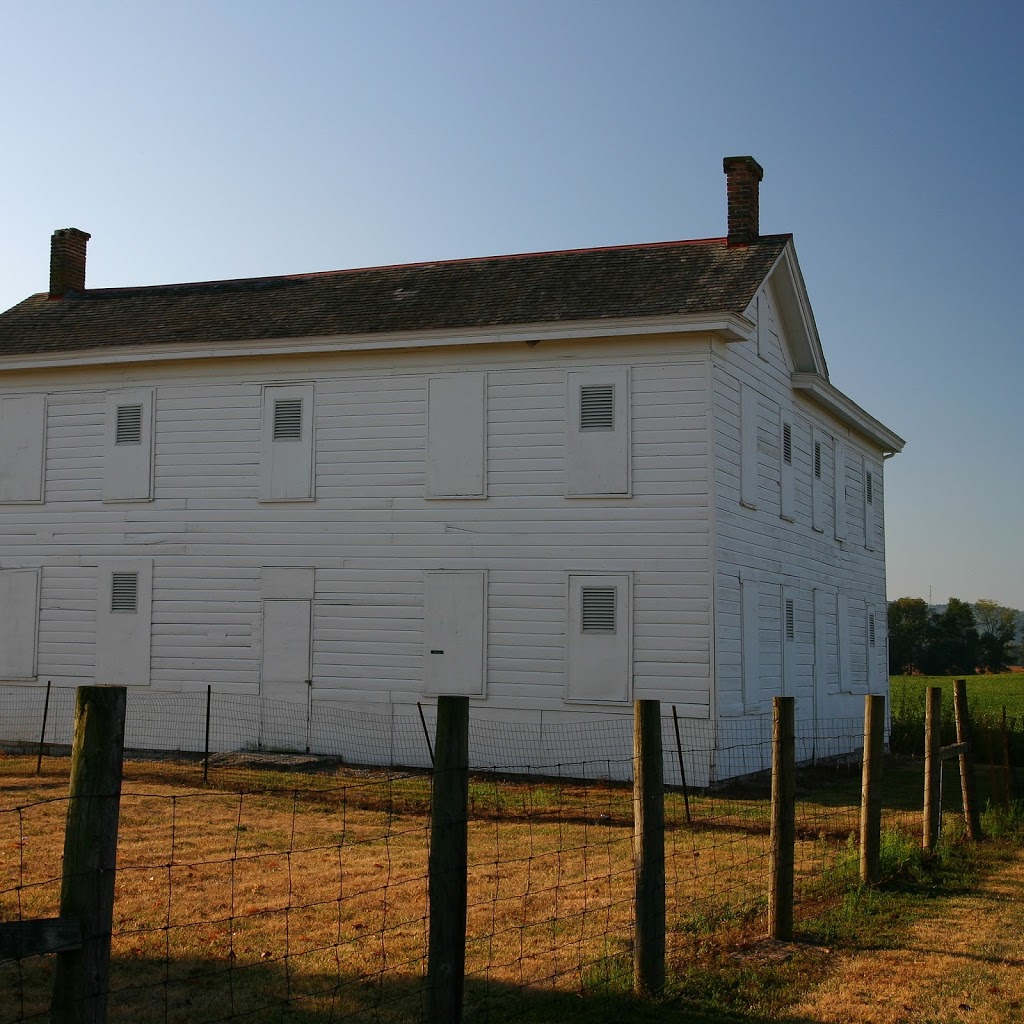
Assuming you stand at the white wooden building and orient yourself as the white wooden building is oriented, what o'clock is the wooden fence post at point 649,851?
The wooden fence post is roughly at 12 o'clock from the white wooden building.

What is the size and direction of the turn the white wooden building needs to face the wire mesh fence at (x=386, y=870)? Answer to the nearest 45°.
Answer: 0° — it already faces it

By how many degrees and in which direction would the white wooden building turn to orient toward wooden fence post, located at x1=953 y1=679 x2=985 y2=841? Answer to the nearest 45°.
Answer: approximately 45° to its left

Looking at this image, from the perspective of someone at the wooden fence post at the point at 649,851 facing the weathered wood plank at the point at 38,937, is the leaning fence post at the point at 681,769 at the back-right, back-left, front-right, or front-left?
back-right

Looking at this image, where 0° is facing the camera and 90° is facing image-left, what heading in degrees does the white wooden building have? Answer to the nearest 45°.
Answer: approximately 0°

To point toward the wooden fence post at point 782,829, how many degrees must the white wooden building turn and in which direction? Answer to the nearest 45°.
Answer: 0° — it already faces it

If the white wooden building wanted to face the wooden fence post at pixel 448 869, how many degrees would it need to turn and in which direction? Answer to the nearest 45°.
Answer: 0° — it already faces it

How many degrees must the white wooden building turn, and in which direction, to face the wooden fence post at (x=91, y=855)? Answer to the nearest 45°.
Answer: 0° — it already faces it

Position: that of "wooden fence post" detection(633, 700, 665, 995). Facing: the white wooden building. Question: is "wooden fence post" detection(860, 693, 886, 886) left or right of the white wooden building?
right
